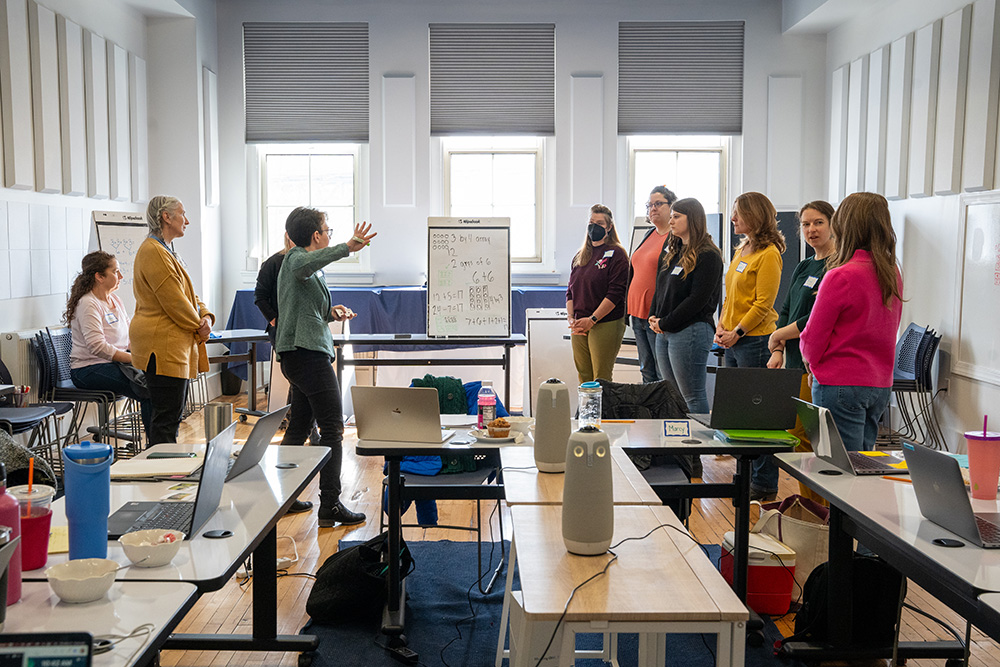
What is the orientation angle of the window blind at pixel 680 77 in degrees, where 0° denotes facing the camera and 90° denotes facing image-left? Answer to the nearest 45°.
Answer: approximately 0°

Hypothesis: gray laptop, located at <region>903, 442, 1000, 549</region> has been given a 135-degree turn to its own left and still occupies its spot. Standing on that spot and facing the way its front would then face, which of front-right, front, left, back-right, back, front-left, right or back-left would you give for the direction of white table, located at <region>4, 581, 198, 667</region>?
front-left

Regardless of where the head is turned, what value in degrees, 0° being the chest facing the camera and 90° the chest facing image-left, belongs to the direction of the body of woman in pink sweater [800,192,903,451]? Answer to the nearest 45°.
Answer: approximately 135°

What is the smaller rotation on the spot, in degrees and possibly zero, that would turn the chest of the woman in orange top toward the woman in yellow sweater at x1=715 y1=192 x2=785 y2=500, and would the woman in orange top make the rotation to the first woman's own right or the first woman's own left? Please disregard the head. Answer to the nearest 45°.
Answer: approximately 90° to the first woman's own left

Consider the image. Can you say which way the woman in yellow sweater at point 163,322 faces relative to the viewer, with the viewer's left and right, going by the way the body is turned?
facing to the right of the viewer

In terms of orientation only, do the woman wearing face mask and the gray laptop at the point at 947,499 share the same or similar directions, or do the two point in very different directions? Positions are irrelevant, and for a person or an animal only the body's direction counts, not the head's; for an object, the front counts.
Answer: very different directions

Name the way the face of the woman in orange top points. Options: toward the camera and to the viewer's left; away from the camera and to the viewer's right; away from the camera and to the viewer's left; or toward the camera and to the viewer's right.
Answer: toward the camera and to the viewer's left

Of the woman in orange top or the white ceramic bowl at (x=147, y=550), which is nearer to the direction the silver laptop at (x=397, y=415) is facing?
the woman in orange top

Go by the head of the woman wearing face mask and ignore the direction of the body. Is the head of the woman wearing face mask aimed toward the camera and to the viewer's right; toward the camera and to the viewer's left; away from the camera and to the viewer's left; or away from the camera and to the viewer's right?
toward the camera and to the viewer's left

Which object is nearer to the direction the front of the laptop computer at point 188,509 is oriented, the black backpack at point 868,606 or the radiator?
the radiator

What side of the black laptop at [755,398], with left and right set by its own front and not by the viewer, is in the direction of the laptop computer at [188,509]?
left

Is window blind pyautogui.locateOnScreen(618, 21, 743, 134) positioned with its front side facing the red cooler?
yes

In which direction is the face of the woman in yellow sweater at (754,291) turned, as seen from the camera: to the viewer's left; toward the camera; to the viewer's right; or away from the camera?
to the viewer's left

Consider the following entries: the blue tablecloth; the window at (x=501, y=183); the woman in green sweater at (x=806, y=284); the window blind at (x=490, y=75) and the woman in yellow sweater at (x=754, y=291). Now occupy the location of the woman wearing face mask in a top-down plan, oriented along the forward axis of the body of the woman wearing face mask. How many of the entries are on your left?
2

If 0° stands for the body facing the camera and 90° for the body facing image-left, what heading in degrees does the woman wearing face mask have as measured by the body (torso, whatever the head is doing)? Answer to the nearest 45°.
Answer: approximately 45°

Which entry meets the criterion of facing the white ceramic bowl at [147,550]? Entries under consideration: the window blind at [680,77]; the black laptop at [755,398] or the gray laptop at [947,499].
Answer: the window blind

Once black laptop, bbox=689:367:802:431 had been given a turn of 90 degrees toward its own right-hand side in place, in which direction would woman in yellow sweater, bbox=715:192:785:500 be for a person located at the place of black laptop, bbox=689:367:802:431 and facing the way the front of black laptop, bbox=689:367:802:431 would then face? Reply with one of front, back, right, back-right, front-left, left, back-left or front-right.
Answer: front-left

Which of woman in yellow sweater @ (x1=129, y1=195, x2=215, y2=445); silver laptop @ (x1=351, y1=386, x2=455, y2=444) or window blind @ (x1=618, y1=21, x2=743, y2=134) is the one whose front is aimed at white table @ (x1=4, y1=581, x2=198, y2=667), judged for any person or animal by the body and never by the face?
the window blind
